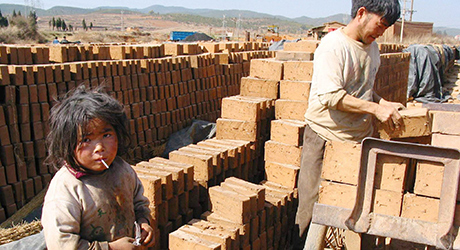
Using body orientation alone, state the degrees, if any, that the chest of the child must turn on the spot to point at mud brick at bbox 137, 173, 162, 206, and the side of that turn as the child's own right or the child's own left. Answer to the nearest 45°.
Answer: approximately 135° to the child's own left

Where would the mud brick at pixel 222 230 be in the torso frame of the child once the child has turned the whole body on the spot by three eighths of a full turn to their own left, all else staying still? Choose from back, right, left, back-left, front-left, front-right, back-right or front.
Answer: front-right

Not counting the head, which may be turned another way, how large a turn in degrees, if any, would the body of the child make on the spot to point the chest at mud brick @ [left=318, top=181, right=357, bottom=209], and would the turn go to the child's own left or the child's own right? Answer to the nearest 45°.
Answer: approximately 45° to the child's own left

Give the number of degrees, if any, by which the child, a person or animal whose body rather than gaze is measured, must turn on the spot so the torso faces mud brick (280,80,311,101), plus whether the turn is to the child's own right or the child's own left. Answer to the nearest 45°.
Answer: approximately 90° to the child's own left

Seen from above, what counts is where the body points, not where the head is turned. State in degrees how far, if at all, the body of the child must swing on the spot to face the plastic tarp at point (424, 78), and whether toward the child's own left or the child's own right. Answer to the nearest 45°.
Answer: approximately 90° to the child's own left

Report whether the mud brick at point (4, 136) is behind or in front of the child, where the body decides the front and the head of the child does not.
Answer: behind

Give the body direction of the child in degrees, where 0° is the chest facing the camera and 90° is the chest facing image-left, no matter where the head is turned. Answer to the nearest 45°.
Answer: approximately 315°

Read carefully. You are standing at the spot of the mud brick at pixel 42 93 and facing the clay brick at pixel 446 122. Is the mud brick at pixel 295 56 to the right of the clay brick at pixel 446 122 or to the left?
left
